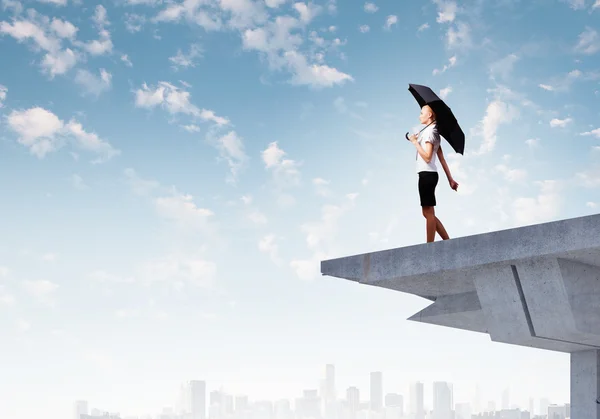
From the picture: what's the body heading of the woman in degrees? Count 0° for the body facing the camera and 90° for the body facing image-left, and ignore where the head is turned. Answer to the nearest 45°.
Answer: approximately 90°

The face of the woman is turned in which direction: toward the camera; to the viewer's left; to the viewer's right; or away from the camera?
to the viewer's left
